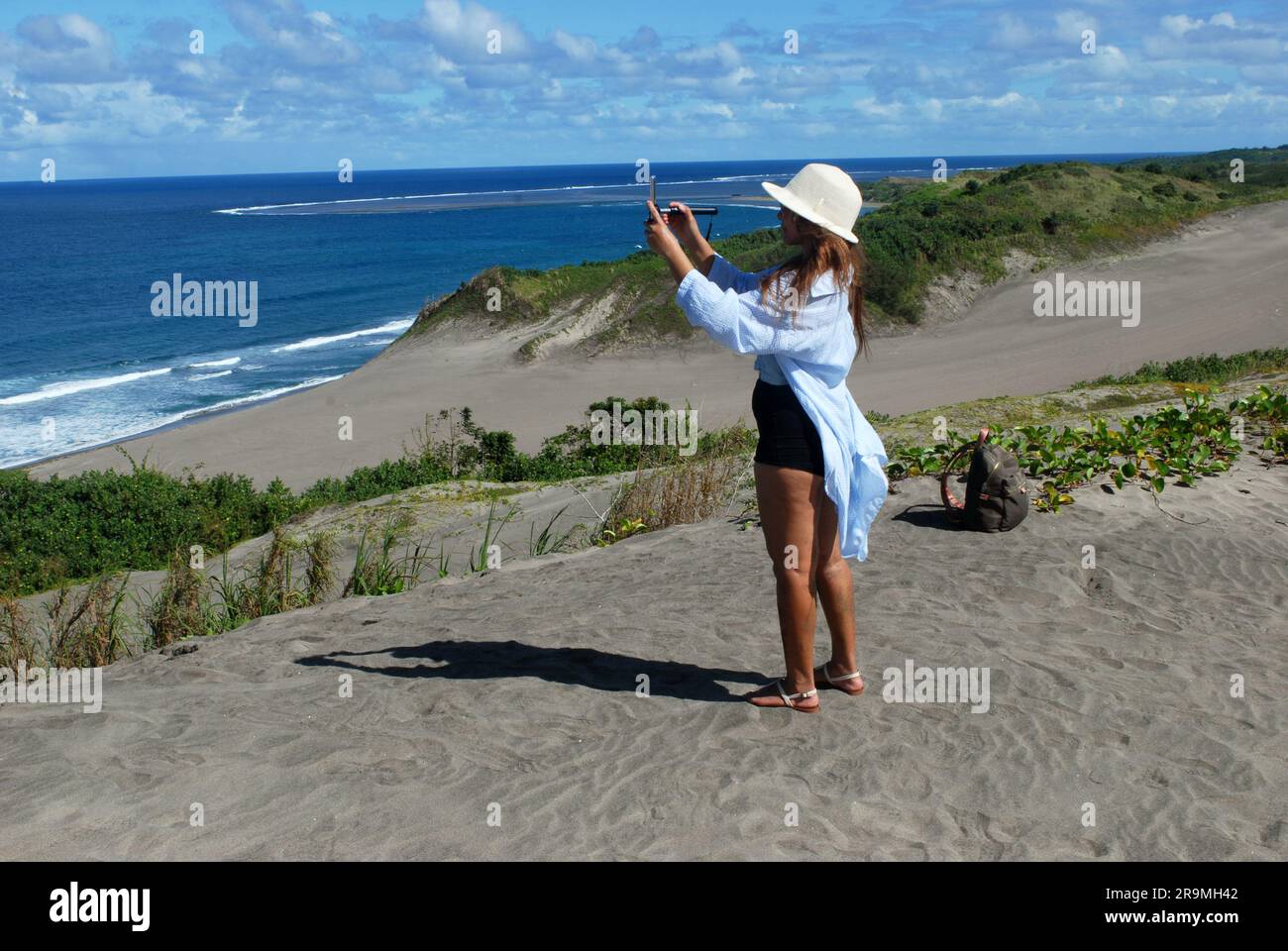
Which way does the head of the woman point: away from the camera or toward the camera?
away from the camera

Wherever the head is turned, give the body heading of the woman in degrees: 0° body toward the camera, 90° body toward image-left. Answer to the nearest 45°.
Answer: approximately 90°

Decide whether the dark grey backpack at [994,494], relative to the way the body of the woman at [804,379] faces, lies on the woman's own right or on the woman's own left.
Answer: on the woman's own right
